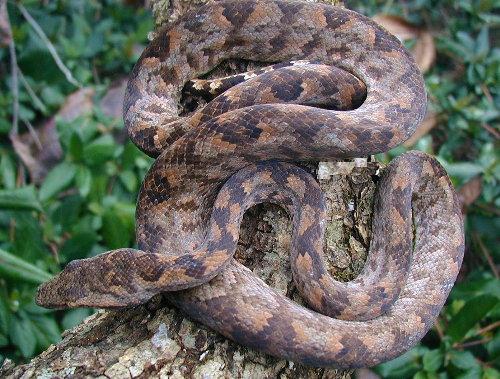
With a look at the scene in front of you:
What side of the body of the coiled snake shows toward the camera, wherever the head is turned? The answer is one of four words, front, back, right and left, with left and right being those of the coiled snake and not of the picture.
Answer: left

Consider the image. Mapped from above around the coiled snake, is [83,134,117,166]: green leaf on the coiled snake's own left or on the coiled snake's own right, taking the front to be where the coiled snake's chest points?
on the coiled snake's own right

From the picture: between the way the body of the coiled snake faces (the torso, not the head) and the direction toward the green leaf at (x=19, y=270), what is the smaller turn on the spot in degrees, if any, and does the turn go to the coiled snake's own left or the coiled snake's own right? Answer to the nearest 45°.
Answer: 0° — it already faces it

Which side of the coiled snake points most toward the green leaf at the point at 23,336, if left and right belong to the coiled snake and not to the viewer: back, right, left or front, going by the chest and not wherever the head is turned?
front

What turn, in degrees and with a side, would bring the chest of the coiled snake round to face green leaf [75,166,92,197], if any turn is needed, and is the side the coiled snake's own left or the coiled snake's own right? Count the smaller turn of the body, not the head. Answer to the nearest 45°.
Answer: approximately 45° to the coiled snake's own right

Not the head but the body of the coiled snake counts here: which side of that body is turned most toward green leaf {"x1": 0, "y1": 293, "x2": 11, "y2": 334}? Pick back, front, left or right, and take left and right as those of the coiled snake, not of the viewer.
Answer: front

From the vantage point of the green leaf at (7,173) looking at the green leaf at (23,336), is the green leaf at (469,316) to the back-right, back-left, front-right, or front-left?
front-left

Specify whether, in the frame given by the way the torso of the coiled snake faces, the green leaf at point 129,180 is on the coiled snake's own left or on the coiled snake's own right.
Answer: on the coiled snake's own right
